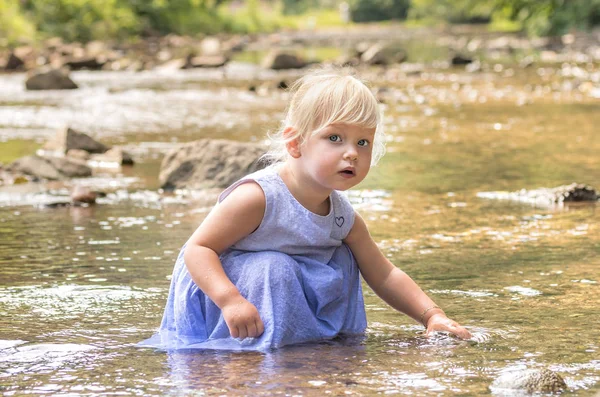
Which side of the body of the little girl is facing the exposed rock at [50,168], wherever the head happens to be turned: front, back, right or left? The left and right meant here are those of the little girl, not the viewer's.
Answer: back

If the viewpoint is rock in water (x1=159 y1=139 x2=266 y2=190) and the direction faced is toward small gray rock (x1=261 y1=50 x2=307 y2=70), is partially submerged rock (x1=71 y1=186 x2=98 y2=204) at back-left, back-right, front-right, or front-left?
back-left

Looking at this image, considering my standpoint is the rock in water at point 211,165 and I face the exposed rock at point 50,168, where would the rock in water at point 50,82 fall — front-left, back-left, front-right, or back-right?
front-right

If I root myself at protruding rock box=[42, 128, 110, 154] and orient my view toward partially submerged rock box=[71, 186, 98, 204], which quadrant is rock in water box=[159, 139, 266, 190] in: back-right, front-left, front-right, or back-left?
front-left

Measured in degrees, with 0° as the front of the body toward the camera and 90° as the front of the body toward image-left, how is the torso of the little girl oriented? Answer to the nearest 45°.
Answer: approximately 315°

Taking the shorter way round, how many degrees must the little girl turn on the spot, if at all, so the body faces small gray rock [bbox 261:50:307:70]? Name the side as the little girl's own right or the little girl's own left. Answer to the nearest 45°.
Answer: approximately 135° to the little girl's own left

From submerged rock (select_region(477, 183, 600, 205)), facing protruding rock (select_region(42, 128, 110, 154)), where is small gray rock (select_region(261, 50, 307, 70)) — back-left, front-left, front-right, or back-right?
front-right

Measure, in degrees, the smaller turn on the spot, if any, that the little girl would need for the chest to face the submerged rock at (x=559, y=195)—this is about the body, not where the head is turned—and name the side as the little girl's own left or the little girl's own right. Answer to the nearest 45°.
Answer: approximately 90° to the little girl's own left
